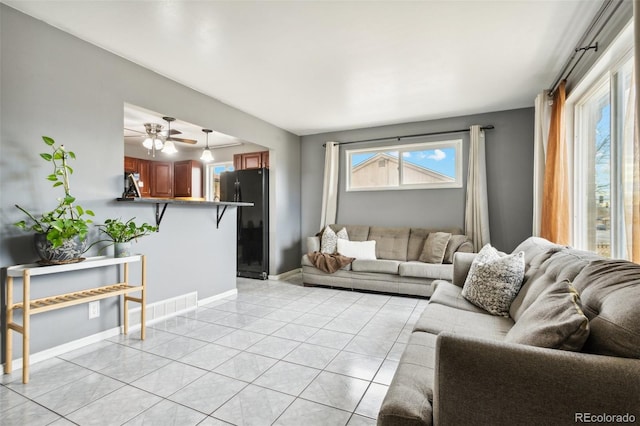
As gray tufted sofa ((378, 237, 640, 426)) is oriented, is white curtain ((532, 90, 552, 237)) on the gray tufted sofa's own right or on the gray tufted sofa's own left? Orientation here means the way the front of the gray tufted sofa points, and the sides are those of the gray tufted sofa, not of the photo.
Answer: on the gray tufted sofa's own right

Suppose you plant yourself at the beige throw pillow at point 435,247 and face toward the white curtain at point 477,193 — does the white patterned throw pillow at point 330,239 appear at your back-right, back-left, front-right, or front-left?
back-left

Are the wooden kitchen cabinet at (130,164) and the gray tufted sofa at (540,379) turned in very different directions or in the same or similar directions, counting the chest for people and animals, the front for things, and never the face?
very different directions

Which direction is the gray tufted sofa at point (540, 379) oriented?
to the viewer's left

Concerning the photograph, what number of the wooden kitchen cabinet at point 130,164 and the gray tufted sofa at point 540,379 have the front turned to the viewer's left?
1

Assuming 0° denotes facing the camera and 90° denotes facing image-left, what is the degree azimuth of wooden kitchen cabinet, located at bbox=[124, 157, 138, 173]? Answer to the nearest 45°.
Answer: approximately 315°
